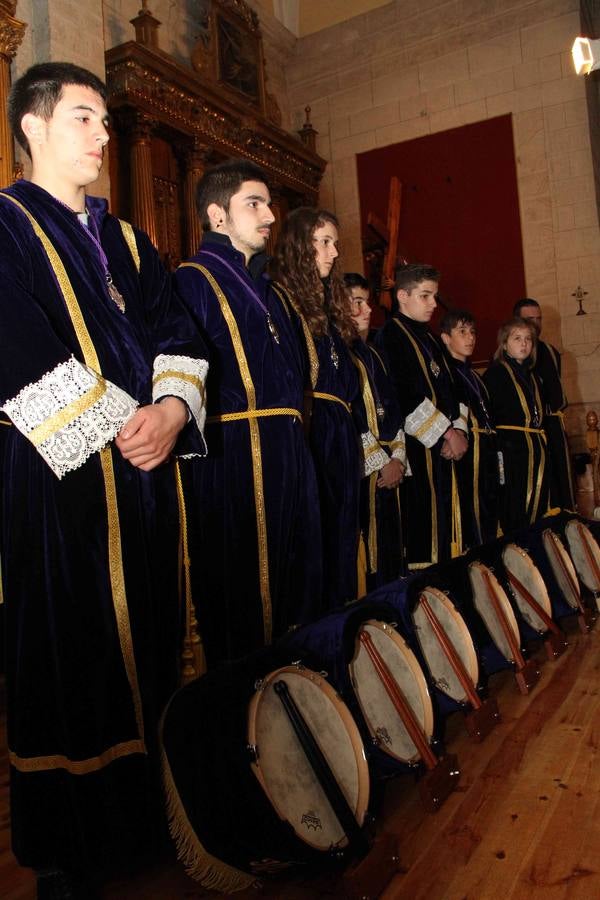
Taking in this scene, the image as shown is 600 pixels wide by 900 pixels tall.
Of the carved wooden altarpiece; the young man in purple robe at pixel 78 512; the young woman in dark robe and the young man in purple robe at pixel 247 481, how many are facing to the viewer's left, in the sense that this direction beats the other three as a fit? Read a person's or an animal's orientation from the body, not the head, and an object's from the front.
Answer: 0

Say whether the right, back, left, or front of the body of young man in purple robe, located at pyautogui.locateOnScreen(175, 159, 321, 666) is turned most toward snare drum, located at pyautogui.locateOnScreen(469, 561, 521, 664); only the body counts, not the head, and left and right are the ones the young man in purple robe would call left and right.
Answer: left

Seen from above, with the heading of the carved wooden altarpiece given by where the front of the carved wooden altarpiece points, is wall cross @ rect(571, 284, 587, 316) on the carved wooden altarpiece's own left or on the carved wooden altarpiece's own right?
on the carved wooden altarpiece's own left

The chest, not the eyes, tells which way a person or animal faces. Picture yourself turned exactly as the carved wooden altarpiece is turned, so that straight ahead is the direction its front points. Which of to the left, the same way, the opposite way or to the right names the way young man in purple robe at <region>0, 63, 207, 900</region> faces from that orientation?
the same way

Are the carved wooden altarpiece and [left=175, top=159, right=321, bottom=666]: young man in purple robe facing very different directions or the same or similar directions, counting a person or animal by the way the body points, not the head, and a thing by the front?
same or similar directions

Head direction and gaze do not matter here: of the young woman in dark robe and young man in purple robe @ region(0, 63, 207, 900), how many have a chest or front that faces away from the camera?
0

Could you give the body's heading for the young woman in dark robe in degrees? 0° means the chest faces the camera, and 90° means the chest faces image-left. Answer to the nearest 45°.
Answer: approximately 315°

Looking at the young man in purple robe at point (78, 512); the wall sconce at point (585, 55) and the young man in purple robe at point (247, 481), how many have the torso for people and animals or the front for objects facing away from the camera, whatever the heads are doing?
0

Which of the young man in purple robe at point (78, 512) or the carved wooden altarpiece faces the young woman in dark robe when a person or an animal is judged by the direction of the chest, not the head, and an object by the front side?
the carved wooden altarpiece

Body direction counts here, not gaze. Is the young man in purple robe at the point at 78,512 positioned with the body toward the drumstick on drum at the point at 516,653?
no

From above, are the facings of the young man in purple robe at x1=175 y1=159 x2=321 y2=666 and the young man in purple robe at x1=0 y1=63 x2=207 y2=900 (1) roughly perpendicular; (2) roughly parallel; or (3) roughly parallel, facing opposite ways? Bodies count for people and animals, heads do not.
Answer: roughly parallel

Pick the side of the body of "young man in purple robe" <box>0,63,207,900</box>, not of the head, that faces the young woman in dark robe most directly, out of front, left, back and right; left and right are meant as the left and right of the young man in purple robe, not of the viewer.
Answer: left
